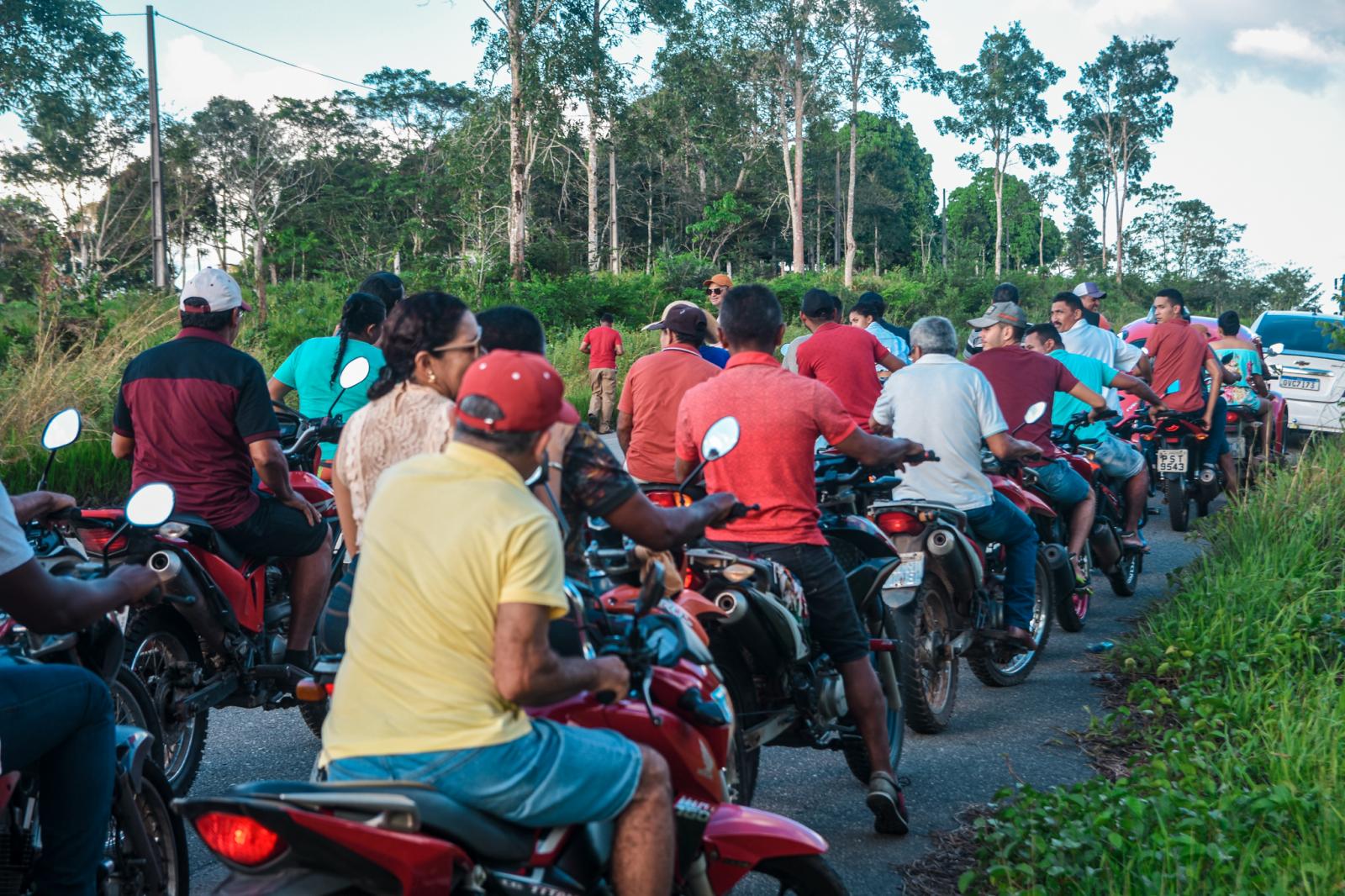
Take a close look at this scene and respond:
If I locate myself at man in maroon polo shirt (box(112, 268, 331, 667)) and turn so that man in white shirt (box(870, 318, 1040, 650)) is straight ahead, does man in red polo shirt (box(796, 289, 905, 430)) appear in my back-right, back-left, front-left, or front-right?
front-left

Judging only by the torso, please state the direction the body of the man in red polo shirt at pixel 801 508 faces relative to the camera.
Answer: away from the camera

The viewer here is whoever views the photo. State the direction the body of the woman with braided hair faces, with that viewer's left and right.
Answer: facing away from the viewer and to the right of the viewer

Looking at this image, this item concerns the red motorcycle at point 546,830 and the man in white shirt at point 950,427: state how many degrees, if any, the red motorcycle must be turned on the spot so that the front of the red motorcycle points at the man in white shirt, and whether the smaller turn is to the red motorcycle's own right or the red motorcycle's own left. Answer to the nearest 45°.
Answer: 0° — it already faces them

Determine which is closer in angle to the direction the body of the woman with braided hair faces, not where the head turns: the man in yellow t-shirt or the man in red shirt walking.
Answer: the man in red shirt walking

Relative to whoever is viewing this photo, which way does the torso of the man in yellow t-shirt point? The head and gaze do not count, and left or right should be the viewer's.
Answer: facing away from the viewer and to the right of the viewer

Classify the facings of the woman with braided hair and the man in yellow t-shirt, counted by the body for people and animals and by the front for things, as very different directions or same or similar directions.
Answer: same or similar directions

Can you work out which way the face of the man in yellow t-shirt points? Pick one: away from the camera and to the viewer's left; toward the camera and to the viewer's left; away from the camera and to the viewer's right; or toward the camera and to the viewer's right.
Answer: away from the camera and to the viewer's right

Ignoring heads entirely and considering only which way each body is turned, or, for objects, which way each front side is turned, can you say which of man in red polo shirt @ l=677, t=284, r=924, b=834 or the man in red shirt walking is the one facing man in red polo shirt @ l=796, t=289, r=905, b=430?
man in red polo shirt @ l=677, t=284, r=924, b=834

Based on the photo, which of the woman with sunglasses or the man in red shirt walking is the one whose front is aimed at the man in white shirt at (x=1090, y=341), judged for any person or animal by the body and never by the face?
the woman with sunglasses

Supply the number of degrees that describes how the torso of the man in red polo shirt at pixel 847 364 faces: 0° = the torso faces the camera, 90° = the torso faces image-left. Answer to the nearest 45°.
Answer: approximately 180°

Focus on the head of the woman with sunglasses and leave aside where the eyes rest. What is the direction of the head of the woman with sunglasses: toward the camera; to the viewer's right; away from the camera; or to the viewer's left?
to the viewer's right

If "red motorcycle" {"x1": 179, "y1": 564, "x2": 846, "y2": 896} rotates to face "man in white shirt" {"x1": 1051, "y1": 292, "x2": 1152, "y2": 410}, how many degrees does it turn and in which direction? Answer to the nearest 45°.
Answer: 0° — it already faces them

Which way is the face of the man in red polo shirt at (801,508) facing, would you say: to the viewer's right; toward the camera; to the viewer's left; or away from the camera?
away from the camera

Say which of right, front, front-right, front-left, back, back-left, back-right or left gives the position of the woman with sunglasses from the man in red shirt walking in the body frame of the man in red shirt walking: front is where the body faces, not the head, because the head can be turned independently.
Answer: back

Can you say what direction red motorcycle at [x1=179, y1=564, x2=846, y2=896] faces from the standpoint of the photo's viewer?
facing away from the viewer and to the right of the viewer

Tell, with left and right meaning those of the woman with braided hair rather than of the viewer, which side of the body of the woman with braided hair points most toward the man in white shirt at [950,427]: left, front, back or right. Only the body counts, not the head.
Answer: right
